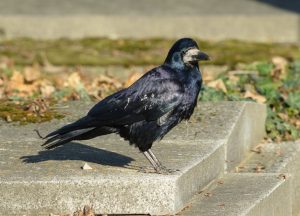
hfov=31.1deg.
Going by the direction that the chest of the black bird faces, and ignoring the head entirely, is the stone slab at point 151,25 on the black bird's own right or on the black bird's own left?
on the black bird's own left

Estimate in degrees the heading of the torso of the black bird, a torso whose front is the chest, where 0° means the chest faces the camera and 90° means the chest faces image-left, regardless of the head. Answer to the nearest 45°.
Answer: approximately 270°

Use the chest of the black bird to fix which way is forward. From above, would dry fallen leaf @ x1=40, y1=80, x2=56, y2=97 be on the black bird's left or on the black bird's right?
on the black bird's left

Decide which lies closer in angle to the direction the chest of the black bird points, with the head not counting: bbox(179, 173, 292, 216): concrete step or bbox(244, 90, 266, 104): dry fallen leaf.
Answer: the concrete step

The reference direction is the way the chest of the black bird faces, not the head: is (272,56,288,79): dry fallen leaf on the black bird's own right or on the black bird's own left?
on the black bird's own left
